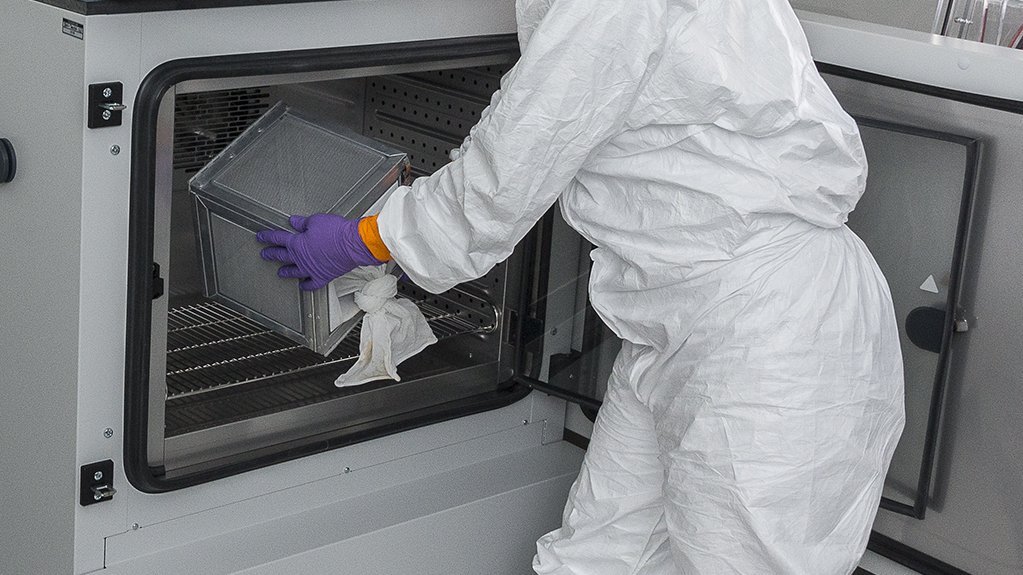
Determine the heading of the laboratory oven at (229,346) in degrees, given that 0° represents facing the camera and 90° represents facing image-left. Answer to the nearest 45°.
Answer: approximately 315°

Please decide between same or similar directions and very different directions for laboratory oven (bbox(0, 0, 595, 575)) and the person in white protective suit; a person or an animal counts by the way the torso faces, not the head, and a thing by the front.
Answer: very different directions

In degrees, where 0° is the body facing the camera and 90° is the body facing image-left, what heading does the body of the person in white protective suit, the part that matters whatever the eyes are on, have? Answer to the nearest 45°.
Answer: approximately 90°

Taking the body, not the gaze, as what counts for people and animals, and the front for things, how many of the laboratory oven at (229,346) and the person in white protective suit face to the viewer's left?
1

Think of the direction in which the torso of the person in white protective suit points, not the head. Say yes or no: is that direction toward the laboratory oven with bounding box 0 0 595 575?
yes
